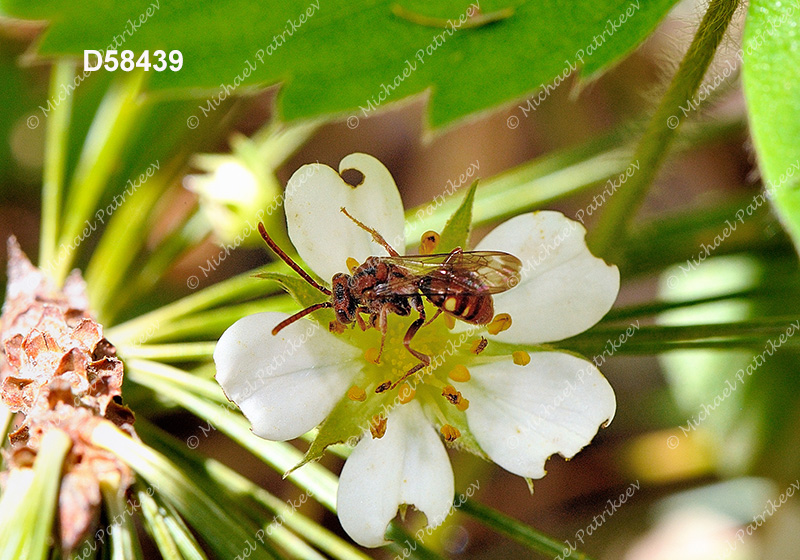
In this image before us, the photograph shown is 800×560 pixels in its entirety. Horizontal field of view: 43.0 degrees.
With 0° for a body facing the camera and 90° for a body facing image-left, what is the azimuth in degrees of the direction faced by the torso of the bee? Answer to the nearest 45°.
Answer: approximately 90°
